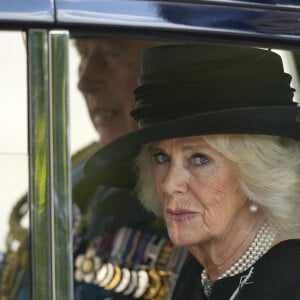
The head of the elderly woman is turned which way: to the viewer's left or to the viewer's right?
to the viewer's left

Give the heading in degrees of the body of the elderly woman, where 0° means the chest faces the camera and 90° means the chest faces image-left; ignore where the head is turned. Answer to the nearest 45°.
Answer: approximately 45°
